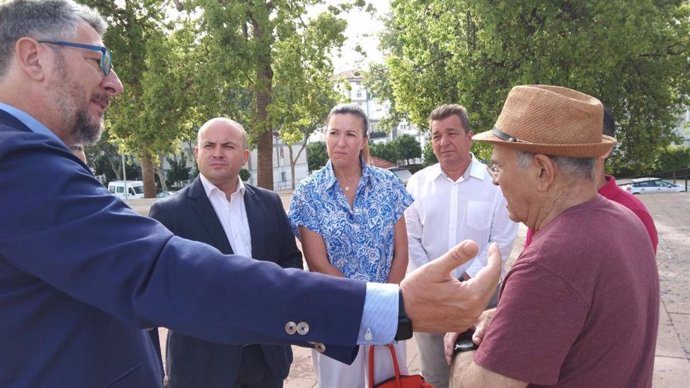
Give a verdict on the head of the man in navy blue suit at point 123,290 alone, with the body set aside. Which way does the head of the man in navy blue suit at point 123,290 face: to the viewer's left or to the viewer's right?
to the viewer's right

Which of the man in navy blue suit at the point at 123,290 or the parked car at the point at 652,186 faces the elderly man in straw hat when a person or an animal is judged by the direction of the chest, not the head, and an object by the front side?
the man in navy blue suit

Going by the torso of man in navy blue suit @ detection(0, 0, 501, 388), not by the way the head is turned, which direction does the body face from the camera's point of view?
to the viewer's right

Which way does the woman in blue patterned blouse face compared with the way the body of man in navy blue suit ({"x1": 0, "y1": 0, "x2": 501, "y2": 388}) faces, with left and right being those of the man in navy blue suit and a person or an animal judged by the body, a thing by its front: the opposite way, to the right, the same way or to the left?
to the right

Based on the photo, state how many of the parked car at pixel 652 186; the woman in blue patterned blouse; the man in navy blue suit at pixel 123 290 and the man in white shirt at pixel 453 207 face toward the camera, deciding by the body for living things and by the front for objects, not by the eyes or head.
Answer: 2

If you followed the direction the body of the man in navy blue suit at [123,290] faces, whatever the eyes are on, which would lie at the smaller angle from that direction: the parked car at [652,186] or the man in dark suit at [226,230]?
the parked car

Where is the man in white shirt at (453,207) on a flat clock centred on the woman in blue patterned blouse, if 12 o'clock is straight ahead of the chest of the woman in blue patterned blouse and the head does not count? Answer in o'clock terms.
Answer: The man in white shirt is roughly at 8 o'clock from the woman in blue patterned blouse.

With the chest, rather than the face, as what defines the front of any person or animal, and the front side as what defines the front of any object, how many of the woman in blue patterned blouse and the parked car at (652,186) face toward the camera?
1

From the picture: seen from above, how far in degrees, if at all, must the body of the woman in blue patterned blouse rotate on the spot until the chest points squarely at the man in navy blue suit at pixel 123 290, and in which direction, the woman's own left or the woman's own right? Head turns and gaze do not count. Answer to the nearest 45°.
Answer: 0° — they already face them
